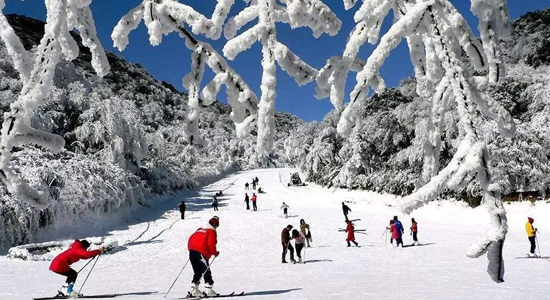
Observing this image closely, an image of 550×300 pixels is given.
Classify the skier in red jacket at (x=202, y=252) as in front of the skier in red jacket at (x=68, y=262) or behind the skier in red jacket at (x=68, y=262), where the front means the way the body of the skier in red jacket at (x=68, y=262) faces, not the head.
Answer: in front

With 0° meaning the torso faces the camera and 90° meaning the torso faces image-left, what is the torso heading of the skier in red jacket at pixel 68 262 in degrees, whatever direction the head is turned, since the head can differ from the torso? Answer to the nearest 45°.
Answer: approximately 270°

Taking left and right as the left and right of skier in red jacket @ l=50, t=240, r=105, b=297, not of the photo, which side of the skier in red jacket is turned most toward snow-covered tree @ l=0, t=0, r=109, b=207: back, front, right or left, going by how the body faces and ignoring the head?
right

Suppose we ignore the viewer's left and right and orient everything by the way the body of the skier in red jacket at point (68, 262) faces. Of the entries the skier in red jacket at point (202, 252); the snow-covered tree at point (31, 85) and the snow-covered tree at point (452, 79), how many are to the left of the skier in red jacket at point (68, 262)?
0

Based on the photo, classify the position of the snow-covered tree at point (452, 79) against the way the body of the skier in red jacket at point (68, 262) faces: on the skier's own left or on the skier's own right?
on the skier's own right
